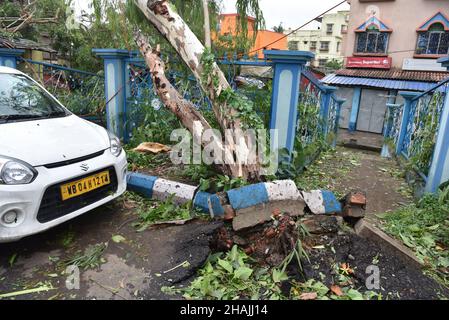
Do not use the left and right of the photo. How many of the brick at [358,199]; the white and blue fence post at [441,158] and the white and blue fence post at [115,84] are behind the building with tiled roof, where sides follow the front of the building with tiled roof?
0

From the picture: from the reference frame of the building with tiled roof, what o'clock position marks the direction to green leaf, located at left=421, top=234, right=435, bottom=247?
The green leaf is roughly at 12 o'clock from the building with tiled roof.

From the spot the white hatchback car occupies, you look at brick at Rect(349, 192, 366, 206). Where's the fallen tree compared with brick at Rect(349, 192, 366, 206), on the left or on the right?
left

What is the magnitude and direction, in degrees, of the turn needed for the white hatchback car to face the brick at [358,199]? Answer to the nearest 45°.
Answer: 0° — it already faces it

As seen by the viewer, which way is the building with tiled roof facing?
toward the camera

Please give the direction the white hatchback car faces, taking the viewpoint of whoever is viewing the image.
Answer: facing the viewer and to the right of the viewer

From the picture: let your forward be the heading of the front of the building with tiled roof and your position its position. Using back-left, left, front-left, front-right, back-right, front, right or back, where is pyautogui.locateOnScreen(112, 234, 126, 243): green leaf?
front

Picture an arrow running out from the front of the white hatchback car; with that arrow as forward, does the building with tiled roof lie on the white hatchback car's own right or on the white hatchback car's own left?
on the white hatchback car's own left

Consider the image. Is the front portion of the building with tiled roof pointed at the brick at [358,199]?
yes

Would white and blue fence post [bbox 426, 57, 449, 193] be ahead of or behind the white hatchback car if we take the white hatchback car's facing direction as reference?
ahead

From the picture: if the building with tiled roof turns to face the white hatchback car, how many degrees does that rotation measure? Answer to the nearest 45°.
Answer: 0° — it already faces it
